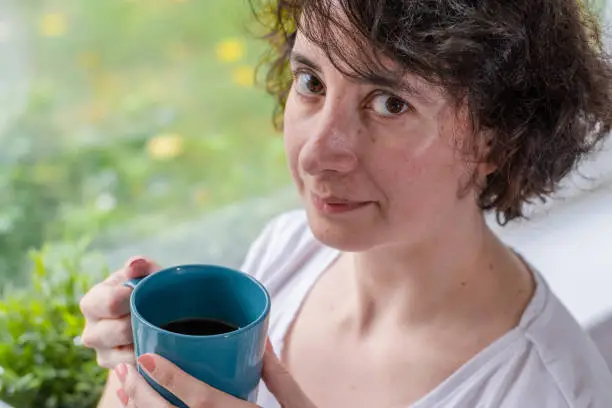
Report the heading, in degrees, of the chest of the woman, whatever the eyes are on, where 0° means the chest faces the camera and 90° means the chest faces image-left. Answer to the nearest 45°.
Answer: approximately 45°

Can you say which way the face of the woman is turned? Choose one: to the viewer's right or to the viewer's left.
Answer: to the viewer's left
